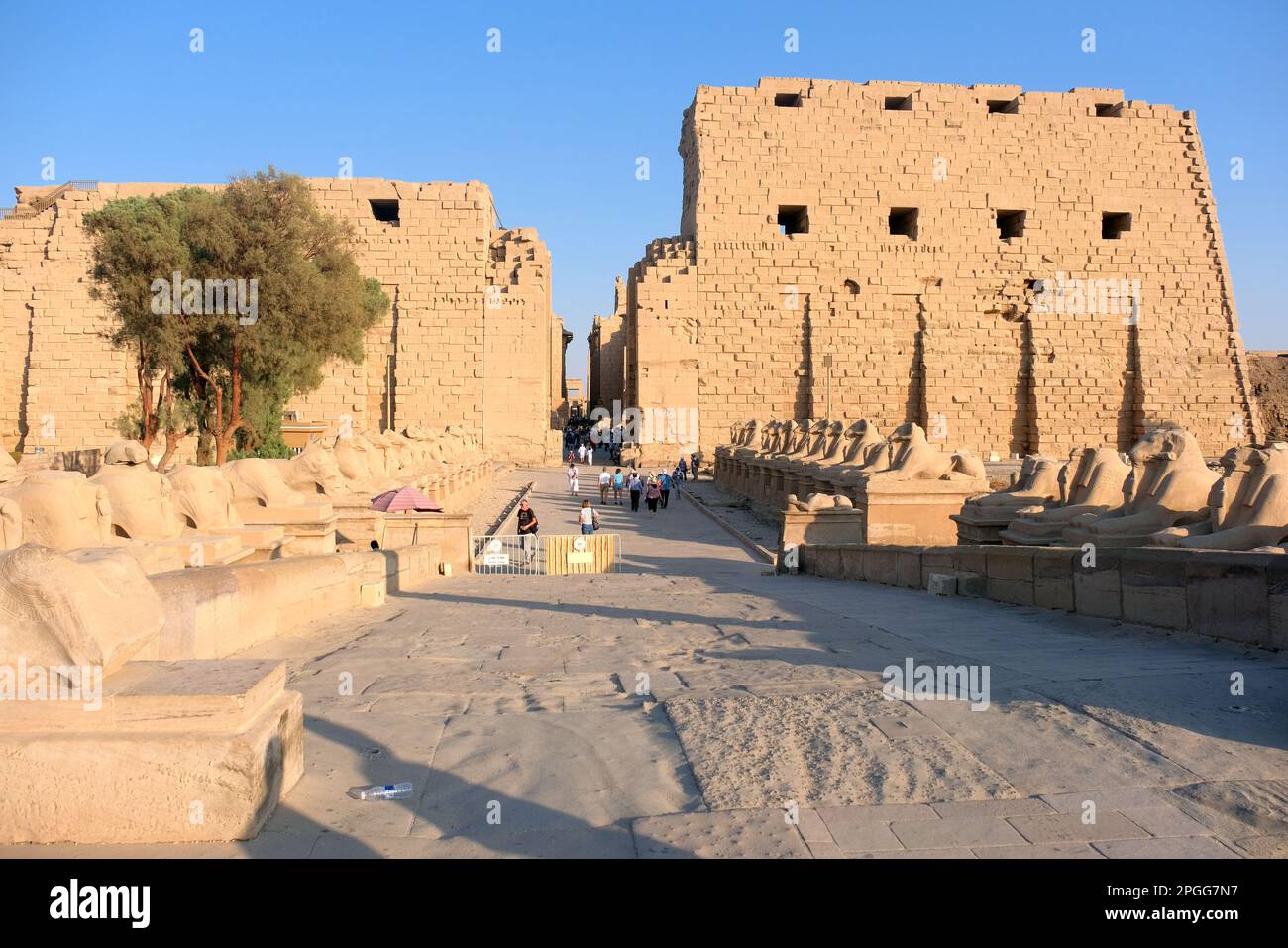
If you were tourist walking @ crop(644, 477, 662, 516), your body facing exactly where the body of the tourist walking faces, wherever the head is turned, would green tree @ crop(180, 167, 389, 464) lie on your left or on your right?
on your left

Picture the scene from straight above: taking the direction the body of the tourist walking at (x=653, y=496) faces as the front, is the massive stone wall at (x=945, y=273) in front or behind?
in front

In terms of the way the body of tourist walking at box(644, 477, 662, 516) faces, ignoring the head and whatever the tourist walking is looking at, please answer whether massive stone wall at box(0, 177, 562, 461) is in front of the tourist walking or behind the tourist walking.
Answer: in front

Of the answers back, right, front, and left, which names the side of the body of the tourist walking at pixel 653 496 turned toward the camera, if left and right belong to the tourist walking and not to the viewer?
back

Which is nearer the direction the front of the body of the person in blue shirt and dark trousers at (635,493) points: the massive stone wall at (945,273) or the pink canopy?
the massive stone wall

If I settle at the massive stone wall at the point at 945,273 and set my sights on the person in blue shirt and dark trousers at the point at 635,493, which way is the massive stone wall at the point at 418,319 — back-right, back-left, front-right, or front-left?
front-right

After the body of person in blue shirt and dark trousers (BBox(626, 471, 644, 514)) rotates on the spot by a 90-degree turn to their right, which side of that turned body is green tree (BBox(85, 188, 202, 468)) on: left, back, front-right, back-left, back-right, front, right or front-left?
back

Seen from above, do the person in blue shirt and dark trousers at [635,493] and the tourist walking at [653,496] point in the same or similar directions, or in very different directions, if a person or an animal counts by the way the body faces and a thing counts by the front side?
same or similar directions

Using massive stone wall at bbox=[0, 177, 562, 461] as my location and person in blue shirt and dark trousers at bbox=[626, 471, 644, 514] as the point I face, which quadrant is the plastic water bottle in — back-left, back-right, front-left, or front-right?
front-right

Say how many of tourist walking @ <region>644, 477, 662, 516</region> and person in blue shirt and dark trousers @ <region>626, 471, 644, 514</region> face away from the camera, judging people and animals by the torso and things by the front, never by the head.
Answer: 2

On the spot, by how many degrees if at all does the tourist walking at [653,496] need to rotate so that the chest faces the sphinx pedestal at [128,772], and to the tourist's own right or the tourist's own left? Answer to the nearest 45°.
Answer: approximately 180°

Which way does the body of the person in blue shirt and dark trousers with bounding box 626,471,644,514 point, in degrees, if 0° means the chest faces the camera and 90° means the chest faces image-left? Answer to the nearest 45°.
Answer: approximately 180°

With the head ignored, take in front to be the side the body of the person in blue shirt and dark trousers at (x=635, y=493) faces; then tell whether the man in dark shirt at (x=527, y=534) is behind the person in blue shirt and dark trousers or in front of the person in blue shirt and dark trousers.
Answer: behind

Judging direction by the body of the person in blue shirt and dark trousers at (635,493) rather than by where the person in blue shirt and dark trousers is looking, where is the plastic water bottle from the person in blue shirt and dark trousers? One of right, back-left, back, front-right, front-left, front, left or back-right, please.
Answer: back
